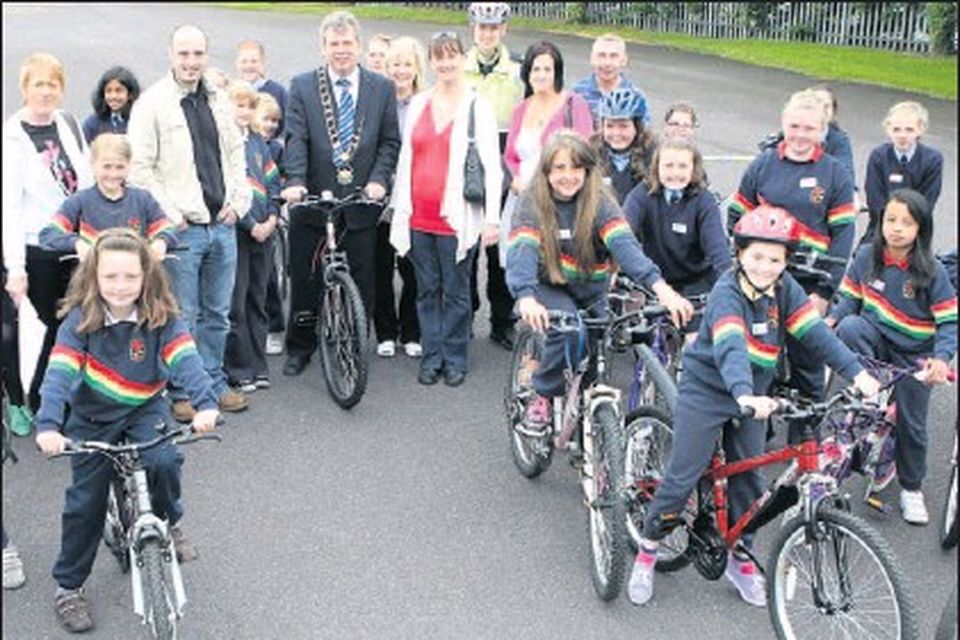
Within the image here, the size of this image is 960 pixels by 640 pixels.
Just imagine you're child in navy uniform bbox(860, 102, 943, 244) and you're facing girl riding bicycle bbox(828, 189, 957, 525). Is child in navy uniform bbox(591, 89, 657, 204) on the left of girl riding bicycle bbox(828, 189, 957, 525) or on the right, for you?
right

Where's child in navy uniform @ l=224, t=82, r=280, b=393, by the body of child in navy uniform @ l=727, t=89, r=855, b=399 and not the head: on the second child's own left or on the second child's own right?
on the second child's own right

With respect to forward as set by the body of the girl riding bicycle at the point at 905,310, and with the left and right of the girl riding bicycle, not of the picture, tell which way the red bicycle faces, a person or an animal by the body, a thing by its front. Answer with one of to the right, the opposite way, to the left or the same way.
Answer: to the left

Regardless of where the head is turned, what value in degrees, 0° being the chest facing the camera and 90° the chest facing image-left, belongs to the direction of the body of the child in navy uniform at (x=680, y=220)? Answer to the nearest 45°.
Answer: approximately 0°

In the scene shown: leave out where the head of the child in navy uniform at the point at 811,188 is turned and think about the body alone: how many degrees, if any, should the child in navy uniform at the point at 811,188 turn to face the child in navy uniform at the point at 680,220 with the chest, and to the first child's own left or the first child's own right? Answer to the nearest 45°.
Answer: approximately 45° to the first child's own right

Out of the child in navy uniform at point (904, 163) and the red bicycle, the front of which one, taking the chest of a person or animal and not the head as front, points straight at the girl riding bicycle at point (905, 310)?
the child in navy uniform
